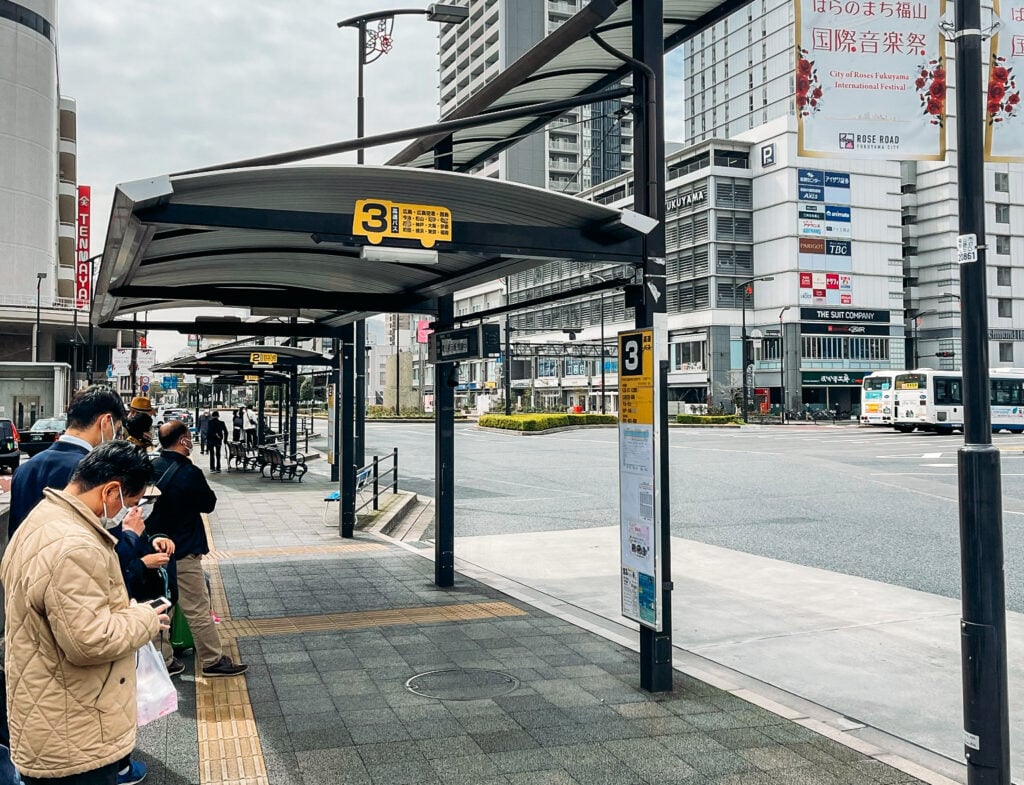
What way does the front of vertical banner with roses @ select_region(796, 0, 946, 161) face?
toward the camera

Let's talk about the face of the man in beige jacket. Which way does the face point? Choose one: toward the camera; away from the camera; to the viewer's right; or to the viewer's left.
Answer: to the viewer's right

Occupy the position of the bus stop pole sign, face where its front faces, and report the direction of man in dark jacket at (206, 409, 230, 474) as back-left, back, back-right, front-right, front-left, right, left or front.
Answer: right

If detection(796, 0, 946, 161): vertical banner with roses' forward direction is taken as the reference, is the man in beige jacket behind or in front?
in front

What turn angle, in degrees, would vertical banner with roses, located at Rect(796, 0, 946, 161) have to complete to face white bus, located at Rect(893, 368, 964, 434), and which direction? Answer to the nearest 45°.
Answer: approximately 180°

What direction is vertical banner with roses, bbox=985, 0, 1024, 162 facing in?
toward the camera

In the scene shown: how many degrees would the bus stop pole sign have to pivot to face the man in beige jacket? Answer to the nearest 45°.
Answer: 0° — it already faces them

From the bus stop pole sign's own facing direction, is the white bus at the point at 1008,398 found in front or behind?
behind

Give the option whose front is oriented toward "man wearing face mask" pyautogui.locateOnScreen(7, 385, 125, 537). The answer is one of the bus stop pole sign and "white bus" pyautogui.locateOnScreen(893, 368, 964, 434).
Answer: the bus stop pole sign

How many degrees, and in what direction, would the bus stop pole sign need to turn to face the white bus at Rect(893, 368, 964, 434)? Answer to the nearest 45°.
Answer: approximately 135° to its right
